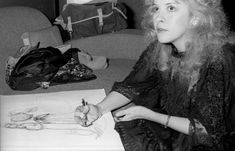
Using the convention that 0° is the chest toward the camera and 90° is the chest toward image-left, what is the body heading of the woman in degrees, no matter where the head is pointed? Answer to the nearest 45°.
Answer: approximately 45°

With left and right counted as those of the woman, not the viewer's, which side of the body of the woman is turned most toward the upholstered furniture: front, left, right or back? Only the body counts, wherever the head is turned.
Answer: right
